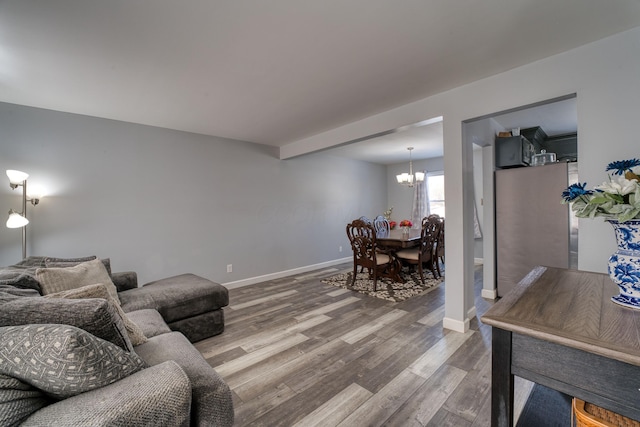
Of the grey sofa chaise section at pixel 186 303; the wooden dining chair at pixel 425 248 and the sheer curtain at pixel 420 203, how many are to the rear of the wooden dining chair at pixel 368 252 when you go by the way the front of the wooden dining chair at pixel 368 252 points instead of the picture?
1

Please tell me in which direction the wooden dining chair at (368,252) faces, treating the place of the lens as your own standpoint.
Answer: facing away from the viewer and to the right of the viewer

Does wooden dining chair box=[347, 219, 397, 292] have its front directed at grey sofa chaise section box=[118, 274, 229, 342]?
no

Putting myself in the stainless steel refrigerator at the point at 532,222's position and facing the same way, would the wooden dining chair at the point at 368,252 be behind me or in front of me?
behind

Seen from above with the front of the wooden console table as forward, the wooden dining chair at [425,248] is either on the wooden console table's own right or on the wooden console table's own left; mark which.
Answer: on the wooden console table's own right

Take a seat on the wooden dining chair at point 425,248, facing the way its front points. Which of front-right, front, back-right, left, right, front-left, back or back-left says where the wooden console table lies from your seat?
back-left

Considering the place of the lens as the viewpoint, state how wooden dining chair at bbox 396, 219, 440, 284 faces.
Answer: facing away from the viewer and to the left of the viewer

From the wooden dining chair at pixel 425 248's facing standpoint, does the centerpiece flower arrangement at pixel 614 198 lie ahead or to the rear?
to the rear

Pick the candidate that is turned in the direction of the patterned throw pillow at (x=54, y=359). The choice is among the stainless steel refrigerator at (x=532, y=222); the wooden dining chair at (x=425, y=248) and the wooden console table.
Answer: the wooden console table

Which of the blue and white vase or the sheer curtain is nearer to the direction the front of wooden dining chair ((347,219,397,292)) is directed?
the sheer curtain

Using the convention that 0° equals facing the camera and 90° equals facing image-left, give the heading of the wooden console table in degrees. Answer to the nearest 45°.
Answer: approximately 45°

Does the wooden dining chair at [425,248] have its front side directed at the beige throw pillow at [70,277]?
no

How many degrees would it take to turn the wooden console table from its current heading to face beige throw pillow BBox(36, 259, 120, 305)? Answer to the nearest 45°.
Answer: approximately 45° to its right

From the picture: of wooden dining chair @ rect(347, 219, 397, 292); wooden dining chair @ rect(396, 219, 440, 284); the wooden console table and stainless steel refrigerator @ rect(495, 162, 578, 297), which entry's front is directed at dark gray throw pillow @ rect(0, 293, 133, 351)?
the wooden console table

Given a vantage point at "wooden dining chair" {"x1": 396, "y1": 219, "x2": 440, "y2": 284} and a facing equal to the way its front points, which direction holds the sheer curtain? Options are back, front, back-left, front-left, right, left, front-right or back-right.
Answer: front-right
